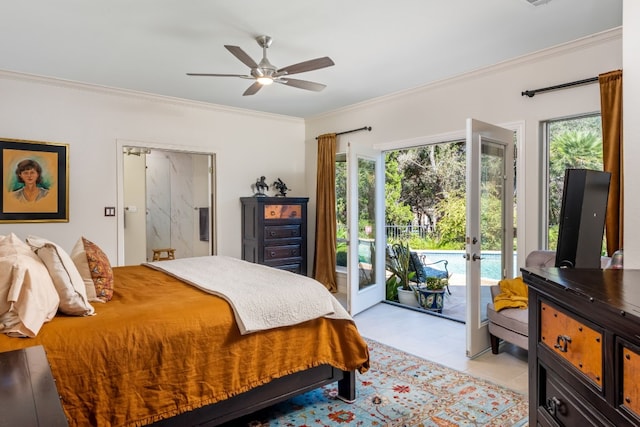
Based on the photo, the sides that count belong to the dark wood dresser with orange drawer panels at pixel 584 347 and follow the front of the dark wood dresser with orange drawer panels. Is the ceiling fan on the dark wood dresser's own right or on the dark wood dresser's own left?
on the dark wood dresser's own right

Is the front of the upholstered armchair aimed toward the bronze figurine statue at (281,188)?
no

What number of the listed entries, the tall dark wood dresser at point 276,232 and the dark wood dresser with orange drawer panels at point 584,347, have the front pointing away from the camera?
0

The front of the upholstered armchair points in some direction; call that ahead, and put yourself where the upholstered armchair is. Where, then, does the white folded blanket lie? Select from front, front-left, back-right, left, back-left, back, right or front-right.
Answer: front

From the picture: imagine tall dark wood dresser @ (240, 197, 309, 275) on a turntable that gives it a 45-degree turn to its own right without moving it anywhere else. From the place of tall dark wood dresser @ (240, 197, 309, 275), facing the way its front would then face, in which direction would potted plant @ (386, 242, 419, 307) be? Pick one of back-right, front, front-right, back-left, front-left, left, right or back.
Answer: left

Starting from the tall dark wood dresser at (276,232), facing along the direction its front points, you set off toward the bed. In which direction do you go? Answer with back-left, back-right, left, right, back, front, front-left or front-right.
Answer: front-right

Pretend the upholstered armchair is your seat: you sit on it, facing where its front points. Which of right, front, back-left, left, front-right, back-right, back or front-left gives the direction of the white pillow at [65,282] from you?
front

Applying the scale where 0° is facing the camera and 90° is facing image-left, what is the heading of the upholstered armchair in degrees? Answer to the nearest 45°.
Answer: approximately 45°

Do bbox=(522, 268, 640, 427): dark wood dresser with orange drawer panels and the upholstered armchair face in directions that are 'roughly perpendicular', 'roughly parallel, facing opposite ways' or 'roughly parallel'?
roughly parallel

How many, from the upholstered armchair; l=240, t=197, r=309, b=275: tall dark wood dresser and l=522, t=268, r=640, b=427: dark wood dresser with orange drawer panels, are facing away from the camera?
0

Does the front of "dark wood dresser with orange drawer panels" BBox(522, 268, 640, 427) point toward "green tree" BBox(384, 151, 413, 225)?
no

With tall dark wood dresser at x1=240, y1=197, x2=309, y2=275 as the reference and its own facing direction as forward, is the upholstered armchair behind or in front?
in front

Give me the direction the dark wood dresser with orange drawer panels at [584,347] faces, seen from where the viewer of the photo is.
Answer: facing the viewer and to the left of the viewer

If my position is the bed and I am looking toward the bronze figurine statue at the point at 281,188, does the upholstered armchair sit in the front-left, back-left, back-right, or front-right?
front-right

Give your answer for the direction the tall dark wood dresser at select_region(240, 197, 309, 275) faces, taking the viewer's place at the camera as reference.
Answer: facing the viewer and to the right of the viewer

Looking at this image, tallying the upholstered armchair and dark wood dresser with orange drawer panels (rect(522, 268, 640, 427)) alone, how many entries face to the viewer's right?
0

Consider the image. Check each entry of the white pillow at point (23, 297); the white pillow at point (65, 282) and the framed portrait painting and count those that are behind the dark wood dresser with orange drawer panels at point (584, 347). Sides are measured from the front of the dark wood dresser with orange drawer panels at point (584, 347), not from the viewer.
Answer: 0
